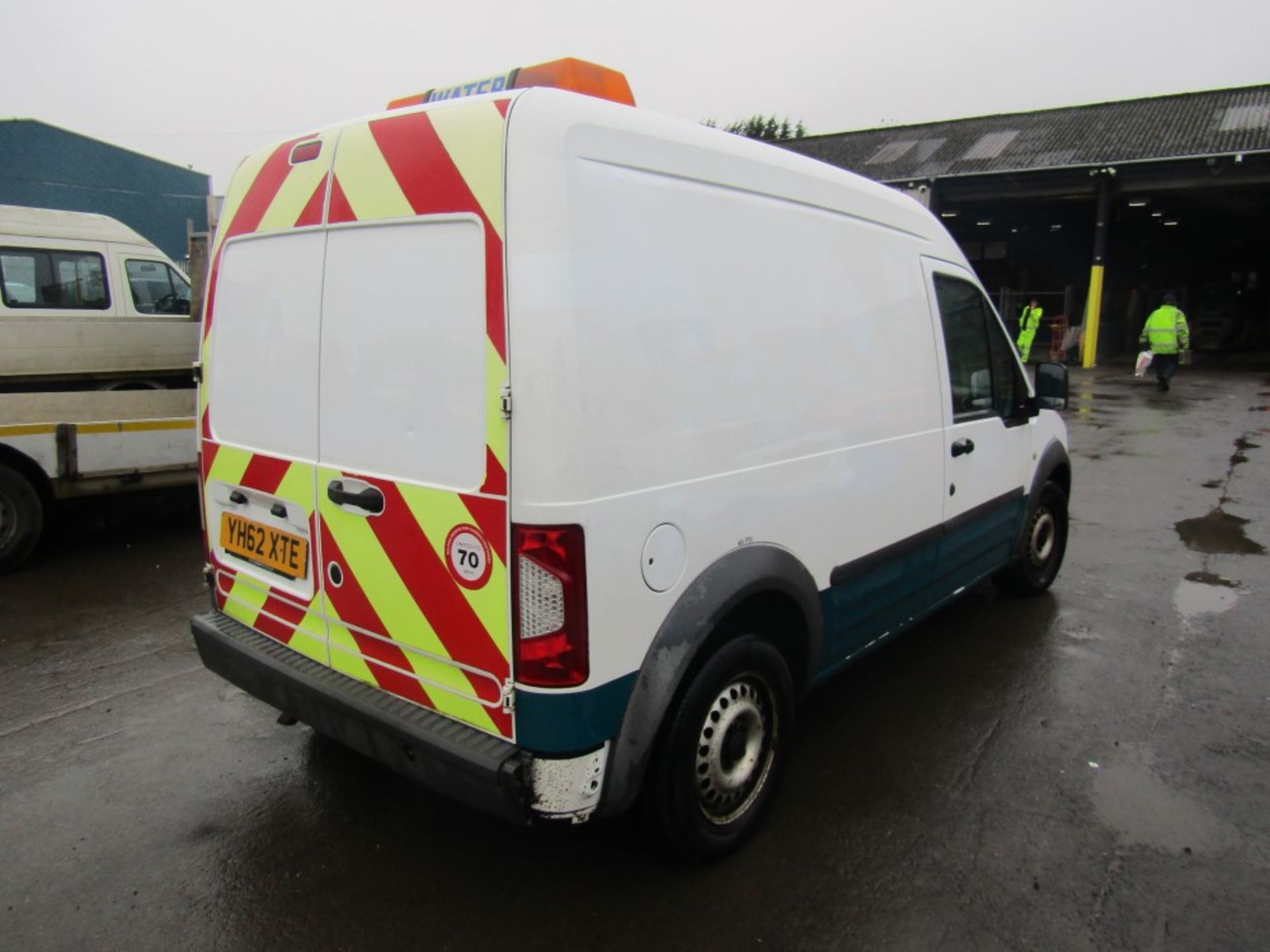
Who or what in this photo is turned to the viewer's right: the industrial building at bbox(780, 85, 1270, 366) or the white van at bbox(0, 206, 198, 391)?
the white van

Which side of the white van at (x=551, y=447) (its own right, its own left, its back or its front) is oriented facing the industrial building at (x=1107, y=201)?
front

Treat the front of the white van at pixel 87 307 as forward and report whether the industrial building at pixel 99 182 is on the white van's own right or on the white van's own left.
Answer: on the white van's own left

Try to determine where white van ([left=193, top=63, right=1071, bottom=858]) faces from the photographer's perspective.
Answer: facing away from the viewer and to the right of the viewer

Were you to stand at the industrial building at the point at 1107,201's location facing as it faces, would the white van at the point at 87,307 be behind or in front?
in front

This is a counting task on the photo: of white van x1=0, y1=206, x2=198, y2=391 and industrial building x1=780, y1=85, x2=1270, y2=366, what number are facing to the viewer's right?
1

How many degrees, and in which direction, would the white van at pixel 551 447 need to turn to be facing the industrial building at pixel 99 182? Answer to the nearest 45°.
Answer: approximately 90° to its left

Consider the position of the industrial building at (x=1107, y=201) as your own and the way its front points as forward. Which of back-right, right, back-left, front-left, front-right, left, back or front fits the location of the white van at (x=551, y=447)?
front

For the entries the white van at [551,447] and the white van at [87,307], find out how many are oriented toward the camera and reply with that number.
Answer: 0

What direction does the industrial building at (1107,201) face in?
toward the camera

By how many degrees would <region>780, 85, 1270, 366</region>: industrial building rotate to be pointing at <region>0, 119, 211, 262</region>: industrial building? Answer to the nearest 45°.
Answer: approximately 45° to its right

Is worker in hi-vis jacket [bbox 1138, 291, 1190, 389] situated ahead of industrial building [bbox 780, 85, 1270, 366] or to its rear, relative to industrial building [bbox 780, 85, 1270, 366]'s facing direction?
ahead

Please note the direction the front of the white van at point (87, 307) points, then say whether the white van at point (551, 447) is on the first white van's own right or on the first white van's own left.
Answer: on the first white van's own right

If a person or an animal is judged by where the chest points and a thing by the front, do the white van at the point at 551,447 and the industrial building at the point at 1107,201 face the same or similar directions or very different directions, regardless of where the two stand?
very different directions

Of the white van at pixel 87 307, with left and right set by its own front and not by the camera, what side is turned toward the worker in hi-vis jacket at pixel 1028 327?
front

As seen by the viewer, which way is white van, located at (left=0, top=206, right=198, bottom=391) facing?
to the viewer's right

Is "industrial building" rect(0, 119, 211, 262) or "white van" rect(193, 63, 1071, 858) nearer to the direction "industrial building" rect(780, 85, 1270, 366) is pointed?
the white van

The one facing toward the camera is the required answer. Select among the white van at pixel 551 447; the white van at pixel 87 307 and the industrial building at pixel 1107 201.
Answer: the industrial building
